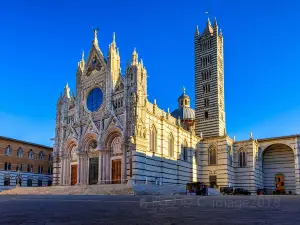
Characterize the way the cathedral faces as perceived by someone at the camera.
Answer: facing the viewer and to the left of the viewer
